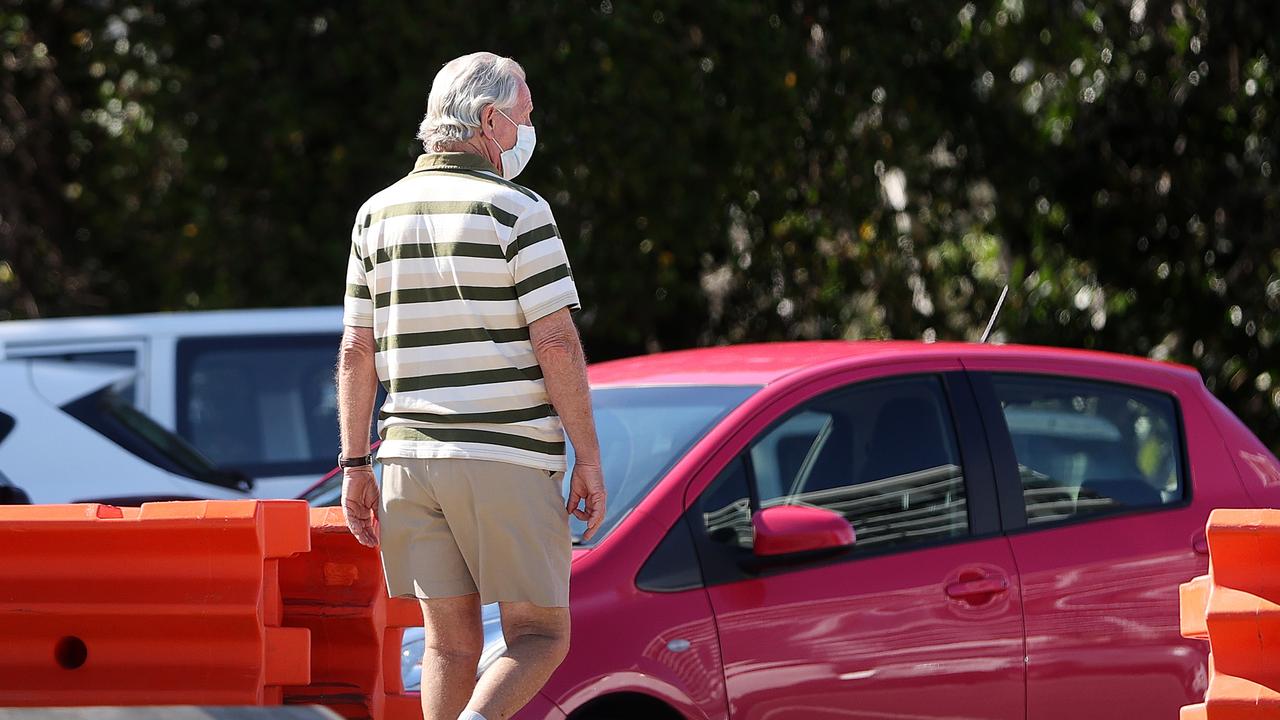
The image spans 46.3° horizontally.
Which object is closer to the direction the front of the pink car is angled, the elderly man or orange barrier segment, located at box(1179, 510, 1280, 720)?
the elderly man

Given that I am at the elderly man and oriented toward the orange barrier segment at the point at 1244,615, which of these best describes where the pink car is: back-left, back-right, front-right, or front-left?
front-left

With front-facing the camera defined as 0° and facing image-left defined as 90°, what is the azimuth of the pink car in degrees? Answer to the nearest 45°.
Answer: approximately 45°

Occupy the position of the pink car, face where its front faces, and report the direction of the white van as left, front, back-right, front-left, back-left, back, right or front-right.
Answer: right

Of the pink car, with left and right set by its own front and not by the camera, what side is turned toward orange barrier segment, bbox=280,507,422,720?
front
